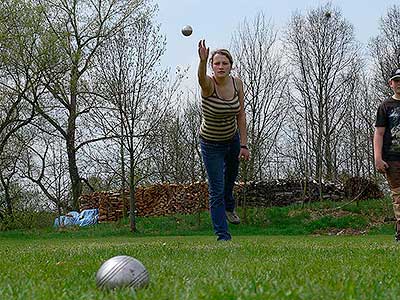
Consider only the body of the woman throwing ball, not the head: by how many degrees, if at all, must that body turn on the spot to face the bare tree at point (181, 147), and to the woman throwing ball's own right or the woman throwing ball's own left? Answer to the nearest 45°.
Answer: approximately 180°

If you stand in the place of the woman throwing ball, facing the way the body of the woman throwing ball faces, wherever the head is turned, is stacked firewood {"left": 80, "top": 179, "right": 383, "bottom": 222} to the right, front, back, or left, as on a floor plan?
back

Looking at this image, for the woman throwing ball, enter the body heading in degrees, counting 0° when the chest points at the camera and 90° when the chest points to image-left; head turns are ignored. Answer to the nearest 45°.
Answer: approximately 0°

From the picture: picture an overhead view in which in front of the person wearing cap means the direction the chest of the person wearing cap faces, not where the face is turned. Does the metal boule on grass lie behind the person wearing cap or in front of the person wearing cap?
in front

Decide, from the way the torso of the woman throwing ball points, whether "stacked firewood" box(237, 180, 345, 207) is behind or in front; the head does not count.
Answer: behind

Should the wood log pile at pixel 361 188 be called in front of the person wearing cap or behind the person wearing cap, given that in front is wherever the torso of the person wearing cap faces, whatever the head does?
behind
